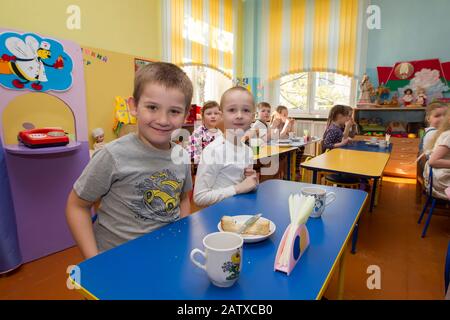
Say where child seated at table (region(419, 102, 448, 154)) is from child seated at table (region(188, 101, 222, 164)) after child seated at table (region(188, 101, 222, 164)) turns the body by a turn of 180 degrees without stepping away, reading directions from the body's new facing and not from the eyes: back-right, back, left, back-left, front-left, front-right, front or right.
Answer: back-right

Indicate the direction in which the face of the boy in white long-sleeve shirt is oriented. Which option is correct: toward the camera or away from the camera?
toward the camera

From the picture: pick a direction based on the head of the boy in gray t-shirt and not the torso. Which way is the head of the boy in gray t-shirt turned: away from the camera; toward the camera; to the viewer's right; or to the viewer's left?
toward the camera

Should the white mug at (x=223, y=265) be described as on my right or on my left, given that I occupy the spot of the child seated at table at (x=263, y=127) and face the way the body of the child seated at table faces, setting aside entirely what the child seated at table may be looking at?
on my right

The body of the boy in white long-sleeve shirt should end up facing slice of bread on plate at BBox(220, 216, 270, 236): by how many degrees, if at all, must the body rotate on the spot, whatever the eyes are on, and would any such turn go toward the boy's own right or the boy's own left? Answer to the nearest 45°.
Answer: approximately 45° to the boy's own right

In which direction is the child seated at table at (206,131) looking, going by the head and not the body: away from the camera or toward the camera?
toward the camera

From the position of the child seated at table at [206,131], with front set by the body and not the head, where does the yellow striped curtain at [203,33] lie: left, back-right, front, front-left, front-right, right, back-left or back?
back-left

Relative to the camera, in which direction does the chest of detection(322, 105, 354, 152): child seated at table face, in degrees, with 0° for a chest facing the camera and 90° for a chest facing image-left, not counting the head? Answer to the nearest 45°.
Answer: approximately 270°

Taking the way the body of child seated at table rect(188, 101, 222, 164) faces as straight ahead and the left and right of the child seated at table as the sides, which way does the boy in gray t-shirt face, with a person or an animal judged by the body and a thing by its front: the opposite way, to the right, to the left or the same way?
the same way

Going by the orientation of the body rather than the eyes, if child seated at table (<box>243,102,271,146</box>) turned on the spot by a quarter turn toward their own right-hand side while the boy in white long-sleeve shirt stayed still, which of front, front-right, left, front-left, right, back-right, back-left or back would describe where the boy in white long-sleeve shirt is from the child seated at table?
front-left

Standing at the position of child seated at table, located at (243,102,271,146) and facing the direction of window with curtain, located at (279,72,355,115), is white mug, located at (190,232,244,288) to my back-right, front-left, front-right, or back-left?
back-right

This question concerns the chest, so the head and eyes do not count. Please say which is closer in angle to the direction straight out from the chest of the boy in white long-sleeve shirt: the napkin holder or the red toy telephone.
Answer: the napkin holder

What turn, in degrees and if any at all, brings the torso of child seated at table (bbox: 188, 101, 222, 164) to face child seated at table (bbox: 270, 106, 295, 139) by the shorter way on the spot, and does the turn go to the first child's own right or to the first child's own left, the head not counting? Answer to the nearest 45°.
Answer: approximately 90° to the first child's own left

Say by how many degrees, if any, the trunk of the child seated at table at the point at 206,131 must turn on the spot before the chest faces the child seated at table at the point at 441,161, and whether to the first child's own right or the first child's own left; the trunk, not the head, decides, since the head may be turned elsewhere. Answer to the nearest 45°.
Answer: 0° — they already face them
